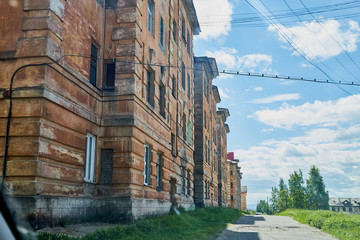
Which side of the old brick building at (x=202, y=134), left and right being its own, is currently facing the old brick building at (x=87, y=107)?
right

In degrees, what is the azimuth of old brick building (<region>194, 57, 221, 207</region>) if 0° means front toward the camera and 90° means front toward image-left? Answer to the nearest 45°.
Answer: approximately 270°
